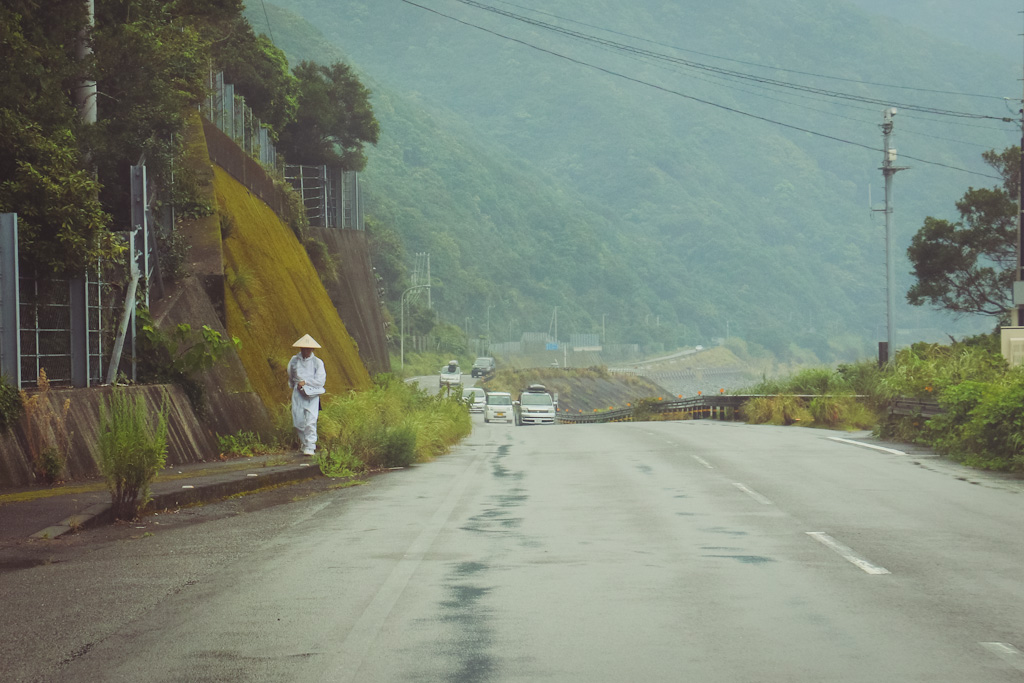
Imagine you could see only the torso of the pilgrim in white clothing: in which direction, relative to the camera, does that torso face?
toward the camera

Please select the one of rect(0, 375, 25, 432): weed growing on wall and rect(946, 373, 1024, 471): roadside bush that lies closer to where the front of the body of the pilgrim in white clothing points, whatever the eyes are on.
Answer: the weed growing on wall

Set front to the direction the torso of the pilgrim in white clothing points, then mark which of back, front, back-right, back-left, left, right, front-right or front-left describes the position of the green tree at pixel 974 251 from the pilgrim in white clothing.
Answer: back-left

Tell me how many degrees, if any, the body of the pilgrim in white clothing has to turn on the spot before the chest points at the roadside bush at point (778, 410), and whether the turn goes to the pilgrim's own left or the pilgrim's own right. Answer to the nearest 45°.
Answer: approximately 135° to the pilgrim's own left

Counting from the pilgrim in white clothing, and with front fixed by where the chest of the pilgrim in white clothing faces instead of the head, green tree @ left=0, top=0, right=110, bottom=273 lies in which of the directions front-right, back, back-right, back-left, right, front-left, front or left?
front-right

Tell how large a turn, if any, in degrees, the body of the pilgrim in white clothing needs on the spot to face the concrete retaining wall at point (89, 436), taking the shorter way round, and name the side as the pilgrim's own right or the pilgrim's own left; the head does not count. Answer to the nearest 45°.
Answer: approximately 45° to the pilgrim's own right

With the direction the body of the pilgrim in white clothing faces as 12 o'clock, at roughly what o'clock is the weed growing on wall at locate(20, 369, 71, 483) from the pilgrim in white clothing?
The weed growing on wall is roughly at 1 o'clock from the pilgrim in white clothing.

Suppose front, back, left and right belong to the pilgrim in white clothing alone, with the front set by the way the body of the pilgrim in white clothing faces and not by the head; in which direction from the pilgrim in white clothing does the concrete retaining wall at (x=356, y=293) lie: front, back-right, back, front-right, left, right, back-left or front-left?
back

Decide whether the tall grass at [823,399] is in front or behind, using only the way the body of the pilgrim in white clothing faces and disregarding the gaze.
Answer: behind

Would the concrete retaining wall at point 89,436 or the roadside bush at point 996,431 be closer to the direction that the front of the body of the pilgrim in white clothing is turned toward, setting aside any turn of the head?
the concrete retaining wall

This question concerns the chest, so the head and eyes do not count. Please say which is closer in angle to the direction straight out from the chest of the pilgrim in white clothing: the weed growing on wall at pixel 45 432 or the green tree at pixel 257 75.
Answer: the weed growing on wall
